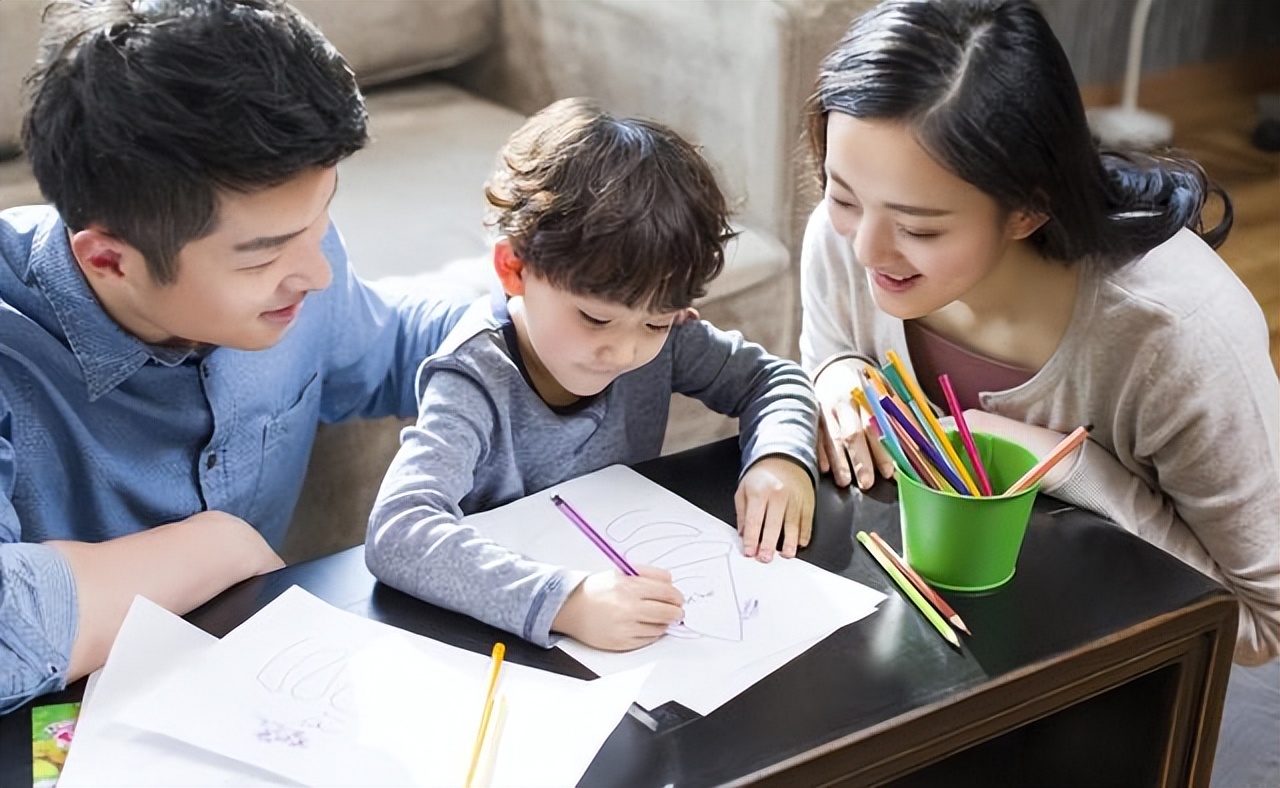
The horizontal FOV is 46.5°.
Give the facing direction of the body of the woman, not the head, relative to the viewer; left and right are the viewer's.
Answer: facing the viewer and to the left of the viewer

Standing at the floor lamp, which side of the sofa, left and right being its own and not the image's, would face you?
left

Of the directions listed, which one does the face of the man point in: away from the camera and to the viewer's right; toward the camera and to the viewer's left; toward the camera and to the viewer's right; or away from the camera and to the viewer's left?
toward the camera and to the viewer's right

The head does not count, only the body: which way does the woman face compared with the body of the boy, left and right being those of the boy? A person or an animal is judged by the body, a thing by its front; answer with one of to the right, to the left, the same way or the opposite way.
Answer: to the right

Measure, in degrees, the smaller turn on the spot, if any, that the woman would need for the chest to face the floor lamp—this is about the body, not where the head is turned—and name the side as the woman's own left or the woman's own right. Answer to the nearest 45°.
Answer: approximately 135° to the woman's own right

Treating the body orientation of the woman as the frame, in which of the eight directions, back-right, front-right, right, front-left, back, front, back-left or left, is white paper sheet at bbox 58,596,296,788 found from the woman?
front

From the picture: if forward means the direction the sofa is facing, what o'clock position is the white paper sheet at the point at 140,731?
The white paper sheet is roughly at 2 o'clock from the sofa.

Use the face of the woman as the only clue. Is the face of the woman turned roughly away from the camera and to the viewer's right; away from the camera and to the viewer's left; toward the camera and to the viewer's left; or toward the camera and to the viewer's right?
toward the camera and to the viewer's left

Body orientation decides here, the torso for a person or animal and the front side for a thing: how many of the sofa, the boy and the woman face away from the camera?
0

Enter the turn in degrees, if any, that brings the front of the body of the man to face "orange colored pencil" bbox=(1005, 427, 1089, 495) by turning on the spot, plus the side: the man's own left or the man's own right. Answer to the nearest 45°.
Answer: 0° — they already face it

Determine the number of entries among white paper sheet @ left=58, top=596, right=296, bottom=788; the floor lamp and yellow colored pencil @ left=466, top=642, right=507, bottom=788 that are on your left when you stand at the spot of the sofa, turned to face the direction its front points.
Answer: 1

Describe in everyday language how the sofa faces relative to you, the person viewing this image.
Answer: facing the viewer and to the right of the viewer

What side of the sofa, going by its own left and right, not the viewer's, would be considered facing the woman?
front
